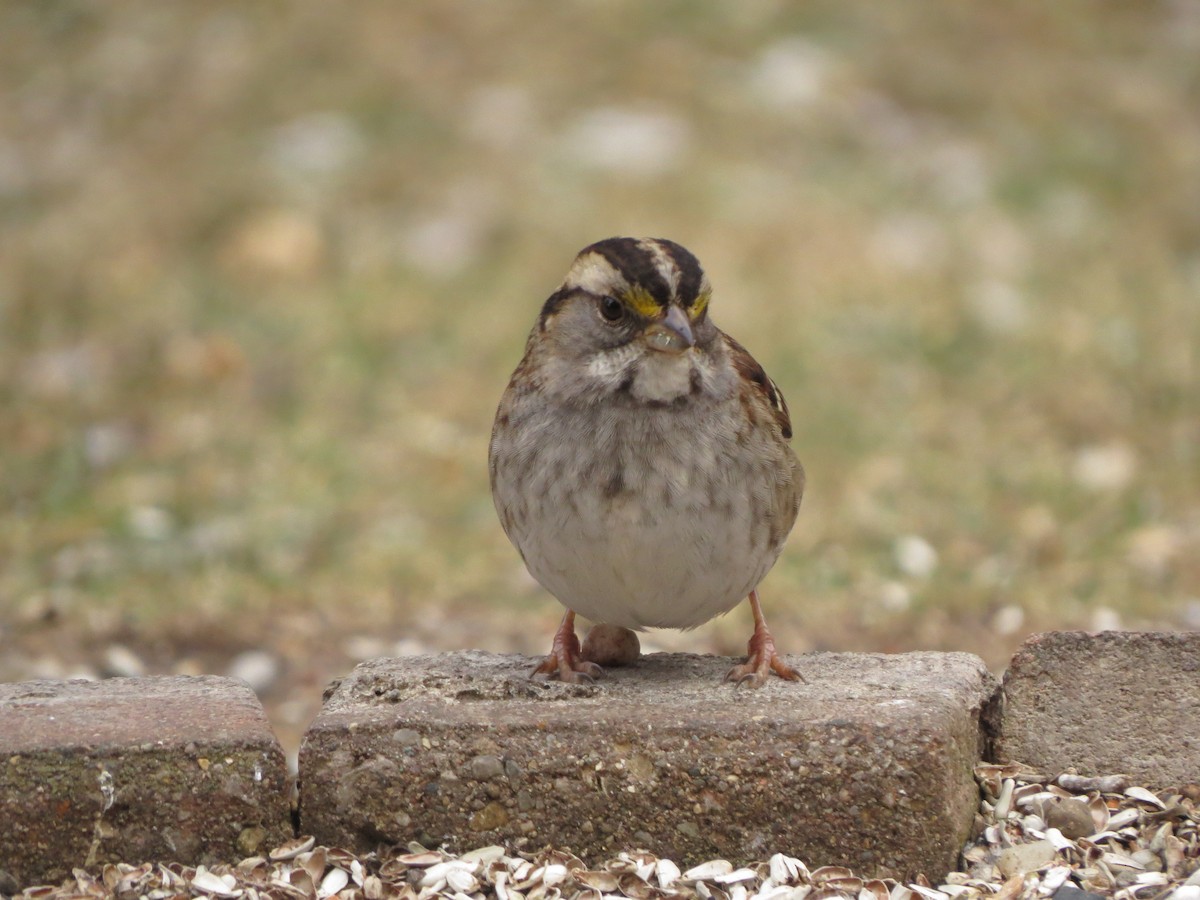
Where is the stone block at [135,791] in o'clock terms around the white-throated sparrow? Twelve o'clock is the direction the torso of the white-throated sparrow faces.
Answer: The stone block is roughly at 2 o'clock from the white-throated sparrow.

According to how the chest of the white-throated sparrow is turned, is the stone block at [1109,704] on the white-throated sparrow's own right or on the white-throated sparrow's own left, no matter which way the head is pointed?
on the white-throated sparrow's own left

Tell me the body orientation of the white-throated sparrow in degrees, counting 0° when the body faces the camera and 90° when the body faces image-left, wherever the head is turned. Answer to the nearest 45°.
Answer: approximately 0°
